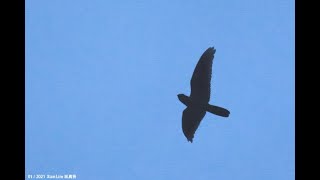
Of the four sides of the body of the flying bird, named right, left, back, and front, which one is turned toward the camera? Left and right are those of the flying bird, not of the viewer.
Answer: left
